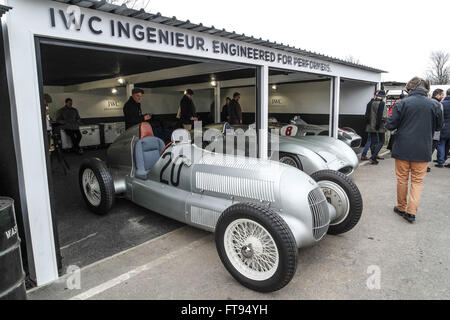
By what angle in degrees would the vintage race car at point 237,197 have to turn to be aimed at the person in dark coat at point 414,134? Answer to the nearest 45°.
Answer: approximately 45° to its left

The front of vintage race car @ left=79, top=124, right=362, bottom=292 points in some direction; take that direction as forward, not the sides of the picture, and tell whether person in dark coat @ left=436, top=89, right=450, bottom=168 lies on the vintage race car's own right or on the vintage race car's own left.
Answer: on the vintage race car's own left

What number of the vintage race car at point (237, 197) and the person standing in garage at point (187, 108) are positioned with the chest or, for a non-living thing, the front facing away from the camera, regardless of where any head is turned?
0

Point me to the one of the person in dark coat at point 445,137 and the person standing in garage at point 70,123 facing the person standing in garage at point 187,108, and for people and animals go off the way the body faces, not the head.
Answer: the person standing in garage at point 70,123

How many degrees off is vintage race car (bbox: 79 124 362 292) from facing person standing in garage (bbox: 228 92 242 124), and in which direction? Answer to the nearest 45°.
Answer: approximately 135° to its left

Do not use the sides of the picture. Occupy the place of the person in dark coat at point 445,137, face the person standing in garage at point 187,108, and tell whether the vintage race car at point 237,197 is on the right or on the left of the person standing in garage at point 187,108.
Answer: left

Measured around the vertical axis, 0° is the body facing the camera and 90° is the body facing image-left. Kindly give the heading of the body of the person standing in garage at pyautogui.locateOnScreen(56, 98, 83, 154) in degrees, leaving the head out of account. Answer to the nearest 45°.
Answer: approximately 315°

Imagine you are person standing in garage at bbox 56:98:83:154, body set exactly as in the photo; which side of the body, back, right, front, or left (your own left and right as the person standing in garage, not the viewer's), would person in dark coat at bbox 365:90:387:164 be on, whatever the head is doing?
front

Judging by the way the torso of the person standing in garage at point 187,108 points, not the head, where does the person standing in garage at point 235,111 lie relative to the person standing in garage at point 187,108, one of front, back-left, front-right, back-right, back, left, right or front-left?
front-left
